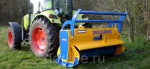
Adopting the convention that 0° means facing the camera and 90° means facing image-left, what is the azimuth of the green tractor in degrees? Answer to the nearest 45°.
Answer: approximately 135°
